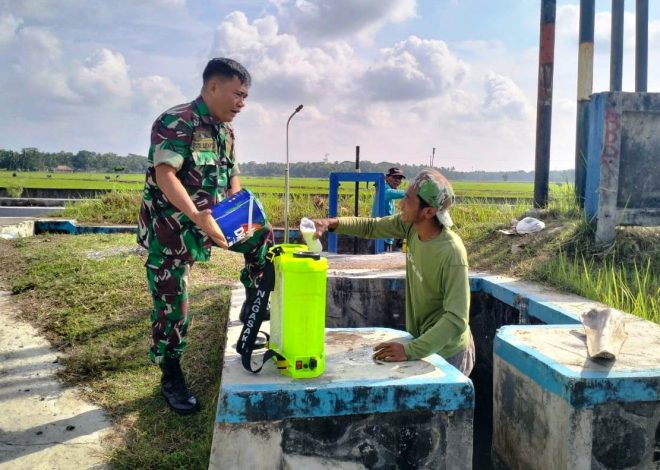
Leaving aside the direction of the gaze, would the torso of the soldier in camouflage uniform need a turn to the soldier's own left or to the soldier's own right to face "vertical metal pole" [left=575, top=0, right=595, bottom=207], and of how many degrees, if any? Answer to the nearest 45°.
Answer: approximately 90° to the soldier's own left

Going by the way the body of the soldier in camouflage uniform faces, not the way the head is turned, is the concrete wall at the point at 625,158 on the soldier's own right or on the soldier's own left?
on the soldier's own left

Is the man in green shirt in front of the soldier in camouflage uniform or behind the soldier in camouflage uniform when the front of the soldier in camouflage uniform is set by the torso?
in front

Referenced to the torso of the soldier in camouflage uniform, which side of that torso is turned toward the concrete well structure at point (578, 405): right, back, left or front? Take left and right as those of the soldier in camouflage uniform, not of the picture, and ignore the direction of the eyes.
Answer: front

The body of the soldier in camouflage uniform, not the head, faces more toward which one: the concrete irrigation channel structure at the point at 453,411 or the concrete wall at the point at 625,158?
the concrete irrigation channel structure

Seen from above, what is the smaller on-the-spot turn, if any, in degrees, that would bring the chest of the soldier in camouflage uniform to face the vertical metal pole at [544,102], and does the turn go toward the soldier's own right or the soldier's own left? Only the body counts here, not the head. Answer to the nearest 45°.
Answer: approximately 90° to the soldier's own left

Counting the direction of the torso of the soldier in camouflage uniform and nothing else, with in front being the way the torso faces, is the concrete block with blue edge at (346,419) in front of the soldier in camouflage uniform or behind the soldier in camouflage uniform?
in front

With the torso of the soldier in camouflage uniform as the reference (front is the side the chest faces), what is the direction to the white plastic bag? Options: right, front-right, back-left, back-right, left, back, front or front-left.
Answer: left

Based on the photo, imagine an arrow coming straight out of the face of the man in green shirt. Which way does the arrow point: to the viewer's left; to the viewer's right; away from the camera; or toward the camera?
to the viewer's left

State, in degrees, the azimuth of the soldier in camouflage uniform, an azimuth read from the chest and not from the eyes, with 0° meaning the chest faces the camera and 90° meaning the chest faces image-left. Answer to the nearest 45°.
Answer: approximately 315°

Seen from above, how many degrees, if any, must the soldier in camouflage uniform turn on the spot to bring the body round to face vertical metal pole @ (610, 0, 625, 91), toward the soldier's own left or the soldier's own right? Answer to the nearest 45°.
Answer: approximately 90° to the soldier's own left

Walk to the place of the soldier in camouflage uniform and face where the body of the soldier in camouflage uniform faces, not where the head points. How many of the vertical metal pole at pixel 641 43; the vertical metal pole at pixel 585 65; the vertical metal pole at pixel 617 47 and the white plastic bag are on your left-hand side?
4

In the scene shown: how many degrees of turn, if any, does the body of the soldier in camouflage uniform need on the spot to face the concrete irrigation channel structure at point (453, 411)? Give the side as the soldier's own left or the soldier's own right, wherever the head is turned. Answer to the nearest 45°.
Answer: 0° — they already face it
